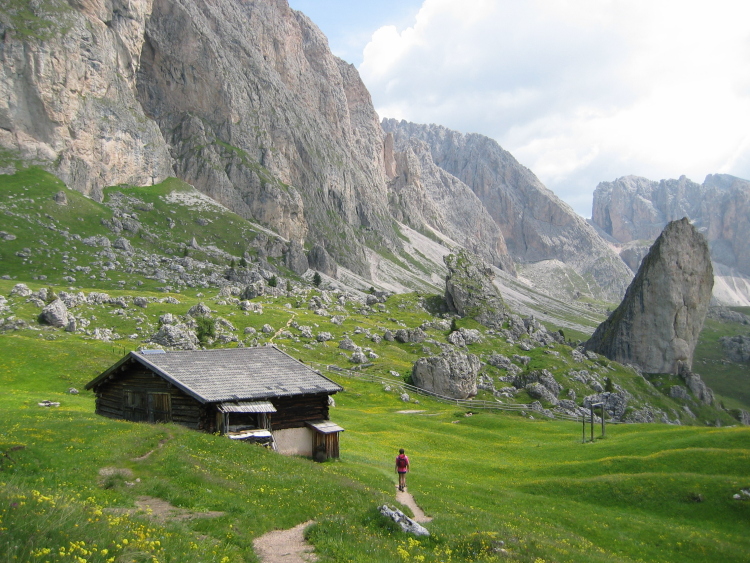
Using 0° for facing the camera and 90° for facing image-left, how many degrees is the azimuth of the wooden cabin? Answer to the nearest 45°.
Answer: approximately 45°

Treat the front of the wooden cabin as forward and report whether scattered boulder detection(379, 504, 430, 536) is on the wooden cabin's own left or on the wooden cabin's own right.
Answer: on the wooden cabin's own left

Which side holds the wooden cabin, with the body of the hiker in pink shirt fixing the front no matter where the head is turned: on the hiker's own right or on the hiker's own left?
on the hiker's own left

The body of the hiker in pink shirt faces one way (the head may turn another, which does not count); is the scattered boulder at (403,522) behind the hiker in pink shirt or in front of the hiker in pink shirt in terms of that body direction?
behind

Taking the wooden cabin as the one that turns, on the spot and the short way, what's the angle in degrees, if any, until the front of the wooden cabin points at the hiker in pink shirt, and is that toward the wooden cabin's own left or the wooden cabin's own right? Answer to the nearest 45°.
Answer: approximately 90° to the wooden cabin's own left

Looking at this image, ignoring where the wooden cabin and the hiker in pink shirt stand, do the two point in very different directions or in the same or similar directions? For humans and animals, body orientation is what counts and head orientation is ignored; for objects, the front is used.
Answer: very different directions

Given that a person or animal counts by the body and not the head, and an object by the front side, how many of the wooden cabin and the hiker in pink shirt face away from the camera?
1

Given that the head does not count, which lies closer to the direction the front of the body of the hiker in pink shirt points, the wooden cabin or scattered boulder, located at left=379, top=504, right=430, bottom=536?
the wooden cabin

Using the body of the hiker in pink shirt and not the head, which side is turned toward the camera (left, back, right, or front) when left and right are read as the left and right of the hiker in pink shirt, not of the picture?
back

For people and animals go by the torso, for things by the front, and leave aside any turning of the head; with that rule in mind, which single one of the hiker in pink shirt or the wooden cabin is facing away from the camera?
the hiker in pink shirt

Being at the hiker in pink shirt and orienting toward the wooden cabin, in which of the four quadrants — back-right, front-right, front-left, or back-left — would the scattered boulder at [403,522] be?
back-left
